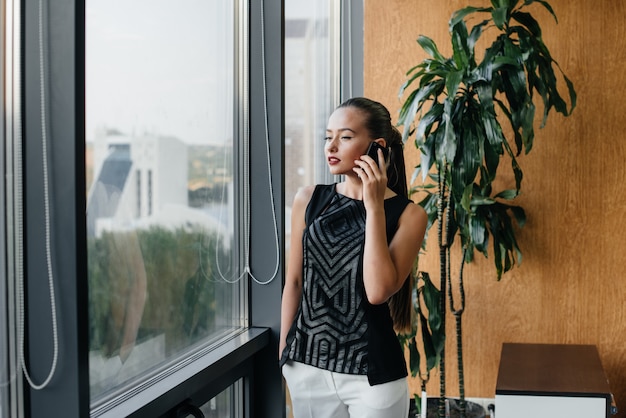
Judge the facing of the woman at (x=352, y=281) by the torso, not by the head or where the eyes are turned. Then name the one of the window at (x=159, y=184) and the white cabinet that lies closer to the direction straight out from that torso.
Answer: the window

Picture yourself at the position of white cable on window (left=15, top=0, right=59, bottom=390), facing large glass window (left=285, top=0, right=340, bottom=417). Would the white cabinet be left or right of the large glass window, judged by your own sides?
right

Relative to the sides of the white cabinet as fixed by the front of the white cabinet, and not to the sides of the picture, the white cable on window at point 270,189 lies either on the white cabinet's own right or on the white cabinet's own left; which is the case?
on the white cabinet's own right

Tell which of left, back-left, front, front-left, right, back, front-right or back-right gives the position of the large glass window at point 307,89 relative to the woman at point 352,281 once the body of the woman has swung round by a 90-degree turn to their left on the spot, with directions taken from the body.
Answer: back-left

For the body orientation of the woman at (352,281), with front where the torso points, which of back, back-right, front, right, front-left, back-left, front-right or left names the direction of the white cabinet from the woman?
back

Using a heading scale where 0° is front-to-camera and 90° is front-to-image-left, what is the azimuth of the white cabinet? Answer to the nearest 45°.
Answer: approximately 0°

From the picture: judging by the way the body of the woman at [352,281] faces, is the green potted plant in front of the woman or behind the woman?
behind
